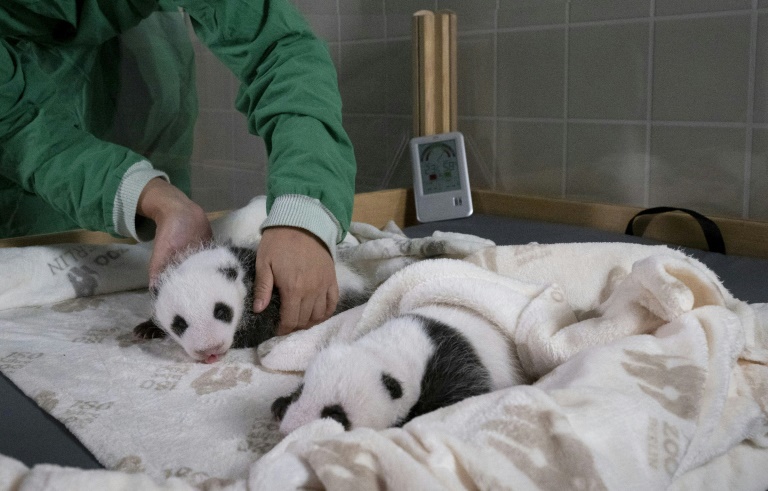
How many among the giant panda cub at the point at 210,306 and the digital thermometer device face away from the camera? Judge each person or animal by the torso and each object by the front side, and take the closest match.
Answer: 0

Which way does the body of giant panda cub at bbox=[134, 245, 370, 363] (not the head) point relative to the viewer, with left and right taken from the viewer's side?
facing the viewer and to the left of the viewer

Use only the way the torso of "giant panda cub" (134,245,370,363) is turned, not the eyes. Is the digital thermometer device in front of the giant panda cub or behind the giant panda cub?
behind

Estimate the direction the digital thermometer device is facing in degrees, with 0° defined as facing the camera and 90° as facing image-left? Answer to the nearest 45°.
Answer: approximately 0°

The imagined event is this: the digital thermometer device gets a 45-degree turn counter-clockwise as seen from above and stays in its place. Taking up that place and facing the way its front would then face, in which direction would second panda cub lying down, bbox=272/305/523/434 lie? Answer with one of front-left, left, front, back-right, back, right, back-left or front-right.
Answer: front-right
